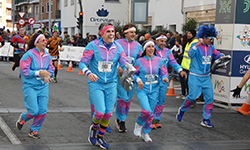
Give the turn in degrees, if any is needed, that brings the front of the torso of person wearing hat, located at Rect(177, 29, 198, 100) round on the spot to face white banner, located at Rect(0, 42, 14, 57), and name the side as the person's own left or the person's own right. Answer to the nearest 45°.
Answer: approximately 45° to the person's own right

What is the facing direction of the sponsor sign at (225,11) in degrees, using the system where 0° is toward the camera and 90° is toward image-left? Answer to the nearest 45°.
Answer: approximately 0°

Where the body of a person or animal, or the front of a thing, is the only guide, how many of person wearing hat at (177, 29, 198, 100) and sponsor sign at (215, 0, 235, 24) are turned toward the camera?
1

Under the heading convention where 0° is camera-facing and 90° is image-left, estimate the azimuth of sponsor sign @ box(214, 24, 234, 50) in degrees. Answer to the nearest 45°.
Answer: approximately 0°
